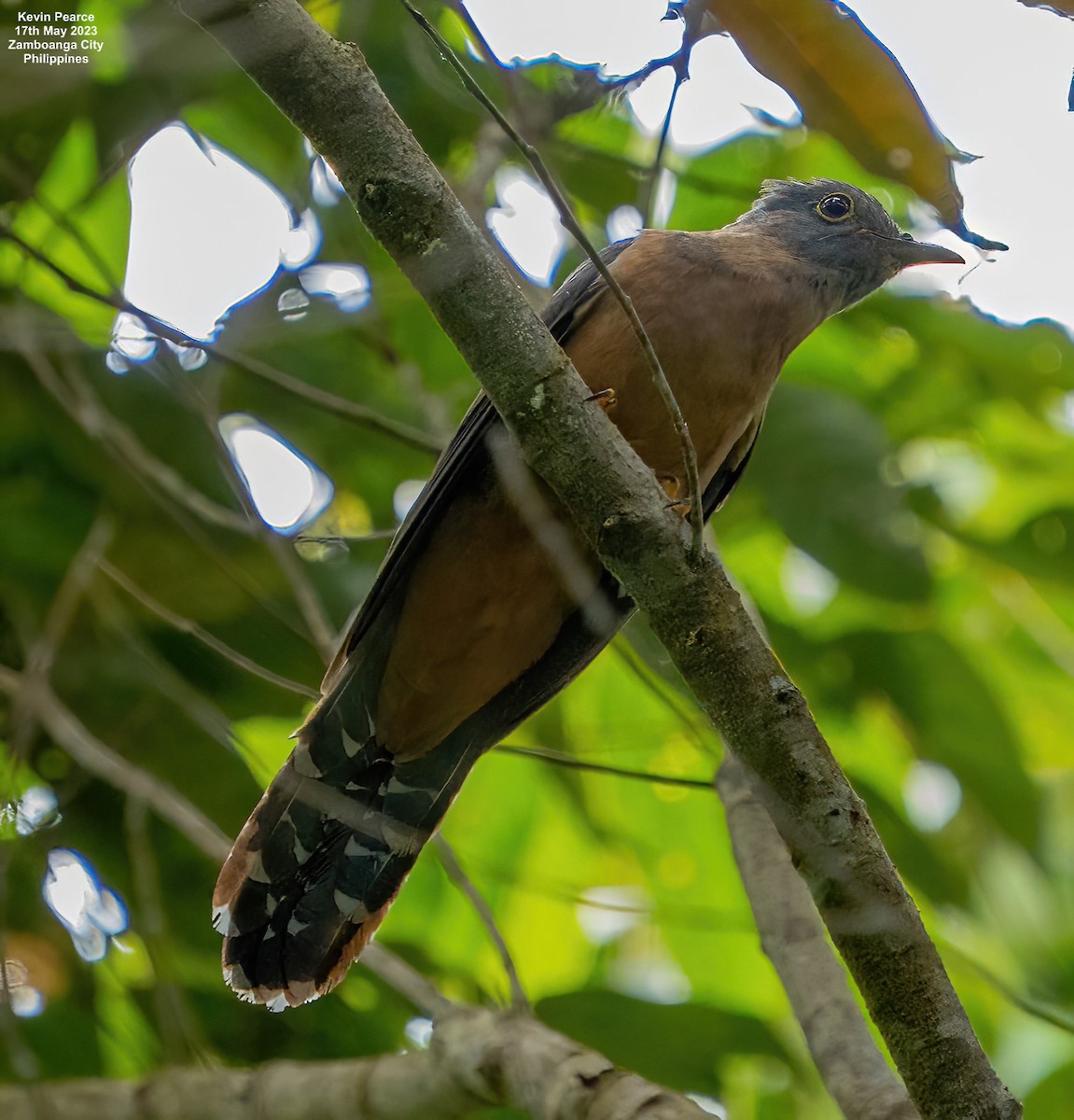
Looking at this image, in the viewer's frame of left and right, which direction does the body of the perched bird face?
facing the viewer and to the right of the viewer
